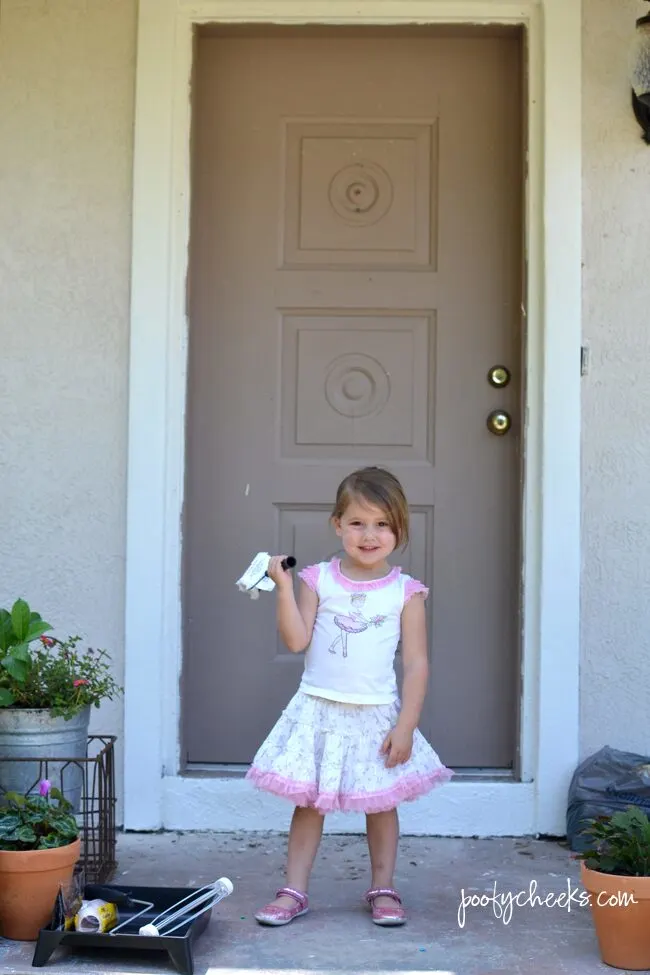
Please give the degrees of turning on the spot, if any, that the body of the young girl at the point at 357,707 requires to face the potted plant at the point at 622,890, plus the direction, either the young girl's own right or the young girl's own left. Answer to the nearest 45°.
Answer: approximately 45° to the young girl's own left

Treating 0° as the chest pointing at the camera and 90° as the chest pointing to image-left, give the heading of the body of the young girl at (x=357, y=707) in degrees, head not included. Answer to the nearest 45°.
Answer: approximately 0°

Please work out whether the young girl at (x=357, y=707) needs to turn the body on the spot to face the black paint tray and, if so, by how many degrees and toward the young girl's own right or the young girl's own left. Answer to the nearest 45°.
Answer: approximately 45° to the young girl's own right

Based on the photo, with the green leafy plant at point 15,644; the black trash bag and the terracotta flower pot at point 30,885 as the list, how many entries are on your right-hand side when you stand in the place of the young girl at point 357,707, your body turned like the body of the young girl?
2

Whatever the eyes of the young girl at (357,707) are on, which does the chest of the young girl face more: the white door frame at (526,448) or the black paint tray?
the black paint tray

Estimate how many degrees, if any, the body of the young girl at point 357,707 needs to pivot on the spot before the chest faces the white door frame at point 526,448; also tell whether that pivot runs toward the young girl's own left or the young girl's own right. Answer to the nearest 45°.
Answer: approximately 135° to the young girl's own left

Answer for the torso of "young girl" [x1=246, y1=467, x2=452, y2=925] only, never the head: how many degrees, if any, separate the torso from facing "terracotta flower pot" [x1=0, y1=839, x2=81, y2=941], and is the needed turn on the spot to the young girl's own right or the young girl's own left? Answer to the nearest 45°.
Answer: approximately 90° to the young girl's own right

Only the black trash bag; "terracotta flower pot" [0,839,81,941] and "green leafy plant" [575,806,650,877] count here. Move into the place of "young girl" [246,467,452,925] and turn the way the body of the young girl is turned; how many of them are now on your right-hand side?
1

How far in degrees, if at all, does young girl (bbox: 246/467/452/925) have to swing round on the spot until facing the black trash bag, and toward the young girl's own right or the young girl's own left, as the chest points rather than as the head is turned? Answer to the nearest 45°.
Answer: approximately 135° to the young girl's own left

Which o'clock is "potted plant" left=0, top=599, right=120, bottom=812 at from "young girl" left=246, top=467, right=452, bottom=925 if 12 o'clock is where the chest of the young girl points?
The potted plant is roughly at 3 o'clock from the young girl.

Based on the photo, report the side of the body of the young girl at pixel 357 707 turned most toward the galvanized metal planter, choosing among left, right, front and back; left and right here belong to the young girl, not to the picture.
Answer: right
